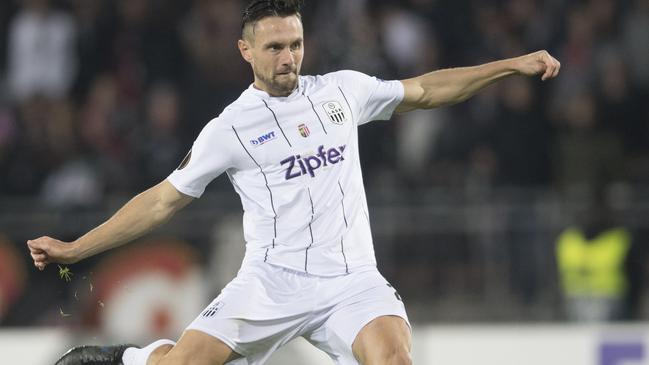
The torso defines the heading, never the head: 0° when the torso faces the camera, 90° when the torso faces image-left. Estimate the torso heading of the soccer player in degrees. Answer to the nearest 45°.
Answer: approximately 315°
